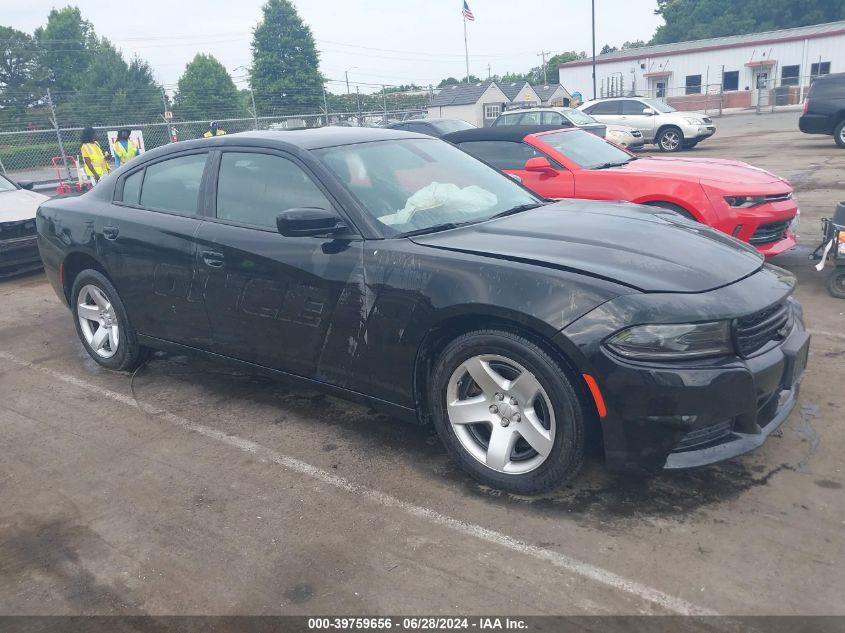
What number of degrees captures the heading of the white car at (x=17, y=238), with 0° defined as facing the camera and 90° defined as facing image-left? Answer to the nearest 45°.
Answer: approximately 315°

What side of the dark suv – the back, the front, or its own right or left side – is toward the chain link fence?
back

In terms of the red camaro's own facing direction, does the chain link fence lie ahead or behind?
behind

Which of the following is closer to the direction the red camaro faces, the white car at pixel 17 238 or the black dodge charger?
the black dodge charger

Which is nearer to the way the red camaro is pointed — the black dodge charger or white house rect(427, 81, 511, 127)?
the black dodge charger

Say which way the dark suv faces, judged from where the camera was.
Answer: facing to the right of the viewer

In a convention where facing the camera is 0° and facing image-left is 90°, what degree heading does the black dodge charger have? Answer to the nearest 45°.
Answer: approximately 315°

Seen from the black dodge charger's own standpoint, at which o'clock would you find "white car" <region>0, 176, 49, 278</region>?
The white car is roughly at 6 o'clock from the black dodge charger.

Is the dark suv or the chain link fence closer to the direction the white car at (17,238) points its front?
the dark suv
